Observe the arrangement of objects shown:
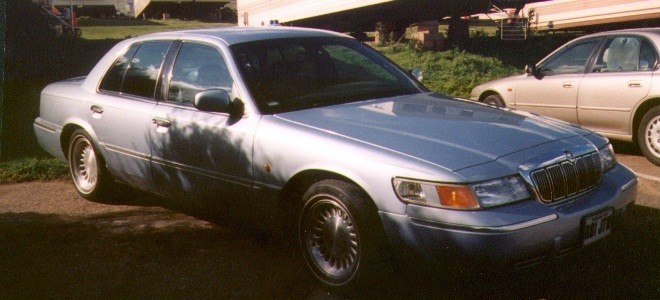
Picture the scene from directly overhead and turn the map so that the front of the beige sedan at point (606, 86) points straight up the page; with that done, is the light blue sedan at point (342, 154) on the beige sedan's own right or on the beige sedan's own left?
on the beige sedan's own left

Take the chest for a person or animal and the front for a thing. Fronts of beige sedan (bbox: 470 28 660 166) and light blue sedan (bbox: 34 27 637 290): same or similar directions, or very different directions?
very different directions

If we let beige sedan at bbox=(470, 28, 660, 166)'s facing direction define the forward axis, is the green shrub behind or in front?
in front

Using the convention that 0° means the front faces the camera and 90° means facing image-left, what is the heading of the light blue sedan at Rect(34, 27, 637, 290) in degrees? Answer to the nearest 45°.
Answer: approximately 315°

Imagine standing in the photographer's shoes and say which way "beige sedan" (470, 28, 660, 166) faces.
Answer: facing away from the viewer and to the left of the viewer

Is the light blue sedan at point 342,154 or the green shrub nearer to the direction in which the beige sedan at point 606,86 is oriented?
the green shrub

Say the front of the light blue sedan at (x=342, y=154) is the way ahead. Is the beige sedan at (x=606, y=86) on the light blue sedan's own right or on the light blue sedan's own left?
on the light blue sedan's own left

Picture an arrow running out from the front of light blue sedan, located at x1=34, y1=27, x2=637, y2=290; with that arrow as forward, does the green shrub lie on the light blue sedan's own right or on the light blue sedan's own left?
on the light blue sedan's own left
